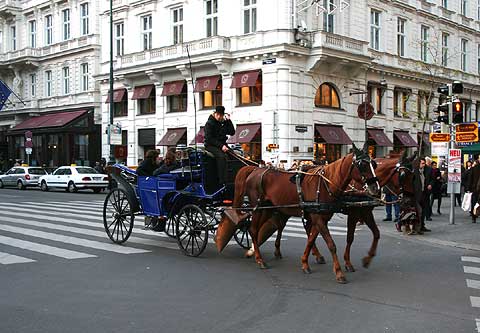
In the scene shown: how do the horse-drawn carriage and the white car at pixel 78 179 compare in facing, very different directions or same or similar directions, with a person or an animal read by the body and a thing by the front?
very different directions

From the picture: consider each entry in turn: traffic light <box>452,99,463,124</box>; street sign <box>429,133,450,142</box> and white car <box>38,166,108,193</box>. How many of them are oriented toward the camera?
2

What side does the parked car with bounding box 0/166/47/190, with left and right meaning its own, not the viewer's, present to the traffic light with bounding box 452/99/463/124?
back

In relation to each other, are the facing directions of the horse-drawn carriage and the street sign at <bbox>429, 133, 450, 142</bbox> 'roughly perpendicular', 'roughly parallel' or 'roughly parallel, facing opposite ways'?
roughly perpendicular

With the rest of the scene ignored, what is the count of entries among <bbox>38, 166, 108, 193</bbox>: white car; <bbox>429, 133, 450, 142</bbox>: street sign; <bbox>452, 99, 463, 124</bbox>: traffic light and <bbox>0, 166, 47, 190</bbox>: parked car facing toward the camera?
2

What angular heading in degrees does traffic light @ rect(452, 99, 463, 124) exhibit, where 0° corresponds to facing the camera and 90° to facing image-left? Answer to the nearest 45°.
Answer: approximately 0°

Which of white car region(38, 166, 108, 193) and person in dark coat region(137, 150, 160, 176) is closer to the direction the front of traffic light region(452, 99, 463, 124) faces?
the person in dark coat

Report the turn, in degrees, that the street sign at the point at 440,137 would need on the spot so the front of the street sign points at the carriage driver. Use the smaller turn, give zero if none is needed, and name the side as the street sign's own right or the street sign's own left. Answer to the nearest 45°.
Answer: approximately 45° to the street sign's own right

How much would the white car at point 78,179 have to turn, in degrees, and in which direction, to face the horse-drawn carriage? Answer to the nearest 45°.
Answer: approximately 135° to its left

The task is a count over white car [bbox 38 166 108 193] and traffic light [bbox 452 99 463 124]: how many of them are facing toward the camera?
1

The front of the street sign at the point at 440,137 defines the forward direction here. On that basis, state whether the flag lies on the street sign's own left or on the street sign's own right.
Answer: on the street sign's own right

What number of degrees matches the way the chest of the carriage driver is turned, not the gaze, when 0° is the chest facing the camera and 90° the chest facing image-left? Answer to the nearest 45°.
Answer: approximately 315°

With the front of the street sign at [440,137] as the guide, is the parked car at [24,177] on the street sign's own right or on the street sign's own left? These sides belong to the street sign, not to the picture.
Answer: on the street sign's own right
